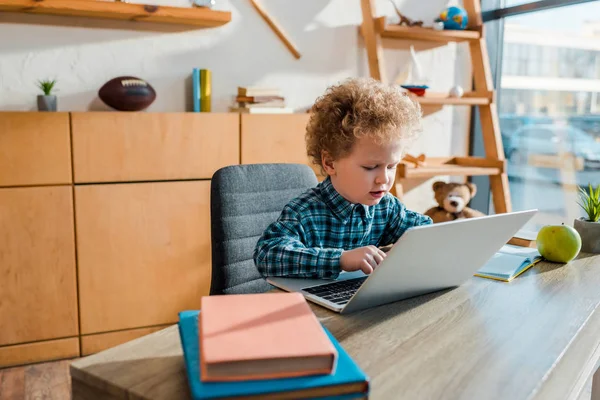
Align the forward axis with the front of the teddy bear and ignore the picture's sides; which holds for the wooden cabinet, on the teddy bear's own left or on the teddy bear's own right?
on the teddy bear's own right

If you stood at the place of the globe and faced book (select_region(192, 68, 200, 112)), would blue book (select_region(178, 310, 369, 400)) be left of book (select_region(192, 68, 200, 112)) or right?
left

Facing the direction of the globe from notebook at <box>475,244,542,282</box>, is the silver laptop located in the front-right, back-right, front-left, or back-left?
back-left

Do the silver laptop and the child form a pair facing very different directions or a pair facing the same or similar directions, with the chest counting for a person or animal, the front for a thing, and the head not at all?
very different directions

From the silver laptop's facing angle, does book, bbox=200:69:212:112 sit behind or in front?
in front

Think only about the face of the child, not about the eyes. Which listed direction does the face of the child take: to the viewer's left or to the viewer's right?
to the viewer's right

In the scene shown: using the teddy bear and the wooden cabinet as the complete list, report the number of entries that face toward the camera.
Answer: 2

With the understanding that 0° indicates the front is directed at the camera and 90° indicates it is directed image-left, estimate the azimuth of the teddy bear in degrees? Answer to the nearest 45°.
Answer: approximately 0°

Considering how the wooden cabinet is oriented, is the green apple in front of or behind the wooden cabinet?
in front

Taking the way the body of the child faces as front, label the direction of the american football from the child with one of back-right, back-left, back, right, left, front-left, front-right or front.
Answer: back

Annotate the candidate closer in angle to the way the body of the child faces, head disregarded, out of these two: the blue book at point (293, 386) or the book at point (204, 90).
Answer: the blue book

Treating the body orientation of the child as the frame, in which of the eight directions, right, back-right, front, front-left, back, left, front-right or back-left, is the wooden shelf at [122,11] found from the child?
back

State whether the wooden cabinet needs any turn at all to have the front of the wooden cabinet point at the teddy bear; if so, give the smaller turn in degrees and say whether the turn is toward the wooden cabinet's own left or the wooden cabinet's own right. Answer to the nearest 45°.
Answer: approximately 90° to the wooden cabinet's own left

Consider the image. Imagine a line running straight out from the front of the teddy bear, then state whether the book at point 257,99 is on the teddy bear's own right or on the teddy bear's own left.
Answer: on the teddy bear's own right

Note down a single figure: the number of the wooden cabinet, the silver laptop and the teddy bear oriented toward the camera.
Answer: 2

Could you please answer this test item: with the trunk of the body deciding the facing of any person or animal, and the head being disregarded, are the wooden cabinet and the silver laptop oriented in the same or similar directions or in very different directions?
very different directions

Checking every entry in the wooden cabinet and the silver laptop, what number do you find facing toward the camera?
1

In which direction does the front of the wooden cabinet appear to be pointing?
toward the camera
